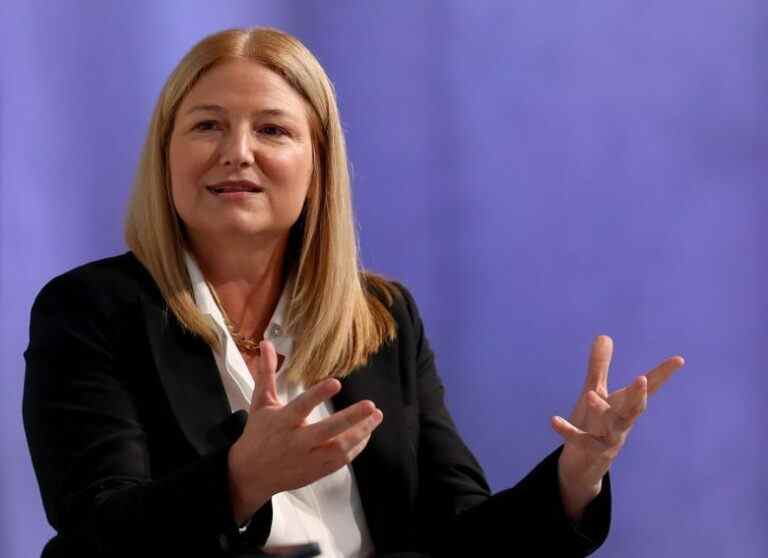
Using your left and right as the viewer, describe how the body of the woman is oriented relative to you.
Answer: facing the viewer and to the right of the viewer
